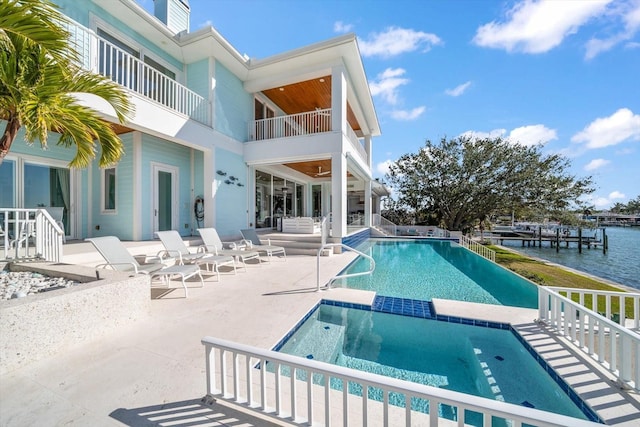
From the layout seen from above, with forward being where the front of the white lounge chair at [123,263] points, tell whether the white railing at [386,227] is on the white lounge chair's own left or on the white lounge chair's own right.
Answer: on the white lounge chair's own left

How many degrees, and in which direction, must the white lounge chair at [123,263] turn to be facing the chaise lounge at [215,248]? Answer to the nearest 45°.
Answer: approximately 90° to its left

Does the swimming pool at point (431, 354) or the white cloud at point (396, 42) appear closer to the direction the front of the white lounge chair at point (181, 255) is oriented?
the swimming pool

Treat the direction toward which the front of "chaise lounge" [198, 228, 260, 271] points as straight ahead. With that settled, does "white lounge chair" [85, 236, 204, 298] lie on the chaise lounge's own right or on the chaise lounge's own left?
on the chaise lounge's own right

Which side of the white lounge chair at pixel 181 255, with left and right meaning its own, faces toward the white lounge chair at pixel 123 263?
right

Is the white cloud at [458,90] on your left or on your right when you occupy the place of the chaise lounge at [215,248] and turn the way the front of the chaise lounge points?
on your left

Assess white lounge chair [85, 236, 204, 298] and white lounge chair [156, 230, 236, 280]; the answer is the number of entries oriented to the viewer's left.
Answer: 0

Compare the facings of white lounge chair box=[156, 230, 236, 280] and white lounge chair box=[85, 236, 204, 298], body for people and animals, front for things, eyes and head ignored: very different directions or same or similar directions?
same or similar directions

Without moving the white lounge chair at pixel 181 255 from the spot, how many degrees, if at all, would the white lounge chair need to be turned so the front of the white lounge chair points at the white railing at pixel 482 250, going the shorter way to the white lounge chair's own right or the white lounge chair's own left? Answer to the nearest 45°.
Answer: approximately 45° to the white lounge chair's own left

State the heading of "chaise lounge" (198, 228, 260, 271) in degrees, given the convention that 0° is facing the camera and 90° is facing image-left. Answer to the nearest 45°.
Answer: approximately 315°

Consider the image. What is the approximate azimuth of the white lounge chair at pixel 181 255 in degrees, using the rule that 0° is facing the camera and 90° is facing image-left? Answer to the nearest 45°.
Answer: approximately 315°

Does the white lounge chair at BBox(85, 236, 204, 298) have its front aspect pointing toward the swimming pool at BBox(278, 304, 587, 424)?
yes

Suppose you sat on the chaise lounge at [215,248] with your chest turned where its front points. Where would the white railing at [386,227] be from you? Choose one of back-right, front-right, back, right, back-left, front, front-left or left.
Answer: left

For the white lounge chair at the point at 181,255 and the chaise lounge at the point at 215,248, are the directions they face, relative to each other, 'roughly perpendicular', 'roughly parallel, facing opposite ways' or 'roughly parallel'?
roughly parallel
